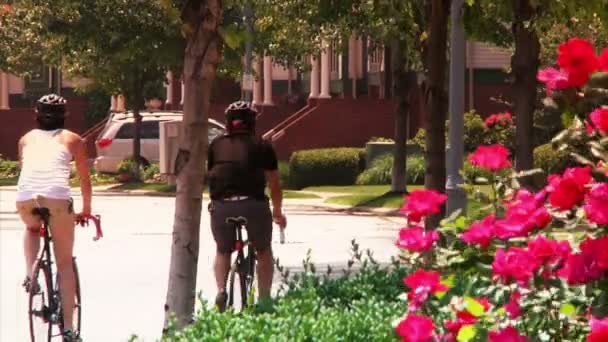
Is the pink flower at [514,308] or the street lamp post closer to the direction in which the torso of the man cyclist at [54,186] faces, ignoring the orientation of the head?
the street lamp post

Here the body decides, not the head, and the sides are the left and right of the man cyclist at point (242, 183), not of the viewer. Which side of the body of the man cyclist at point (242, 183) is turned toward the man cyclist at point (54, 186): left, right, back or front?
left

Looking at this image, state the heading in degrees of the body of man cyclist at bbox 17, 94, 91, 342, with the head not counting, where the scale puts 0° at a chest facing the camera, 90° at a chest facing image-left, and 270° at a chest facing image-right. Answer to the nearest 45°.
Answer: approximately 180°

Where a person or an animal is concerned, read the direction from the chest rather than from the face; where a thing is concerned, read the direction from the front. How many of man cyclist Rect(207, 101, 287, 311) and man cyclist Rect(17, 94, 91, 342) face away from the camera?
2

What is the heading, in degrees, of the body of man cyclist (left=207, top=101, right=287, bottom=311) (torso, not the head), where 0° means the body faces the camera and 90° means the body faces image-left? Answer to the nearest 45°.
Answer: approximately 180°

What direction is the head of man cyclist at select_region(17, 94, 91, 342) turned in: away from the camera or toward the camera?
away from the camera

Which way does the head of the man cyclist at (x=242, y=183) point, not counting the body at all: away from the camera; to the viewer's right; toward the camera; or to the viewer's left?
away from the camera

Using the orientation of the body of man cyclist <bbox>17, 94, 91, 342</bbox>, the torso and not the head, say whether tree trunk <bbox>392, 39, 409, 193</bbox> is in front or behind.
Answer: in front
